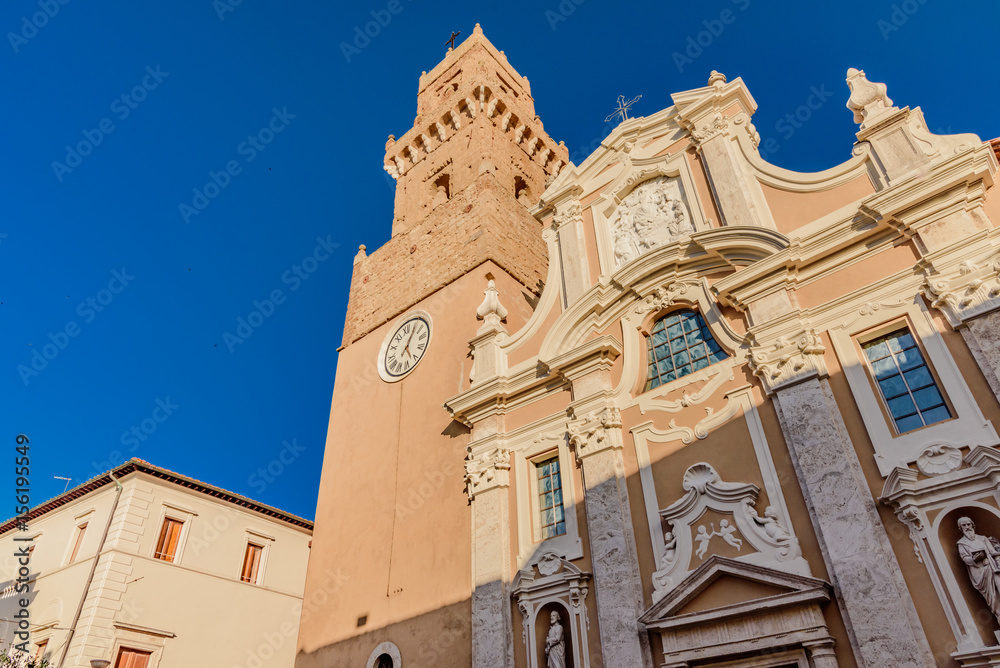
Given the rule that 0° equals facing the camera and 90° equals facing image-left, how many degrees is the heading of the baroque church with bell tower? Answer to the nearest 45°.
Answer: approximately 45°

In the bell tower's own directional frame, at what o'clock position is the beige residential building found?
The beige residential building is roughly at 3 o'clock from the bell tower.

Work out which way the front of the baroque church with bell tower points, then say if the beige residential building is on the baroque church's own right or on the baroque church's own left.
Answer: on the baroque church's own right

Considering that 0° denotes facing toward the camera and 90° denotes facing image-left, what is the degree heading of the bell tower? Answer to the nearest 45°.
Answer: approximately 45°
